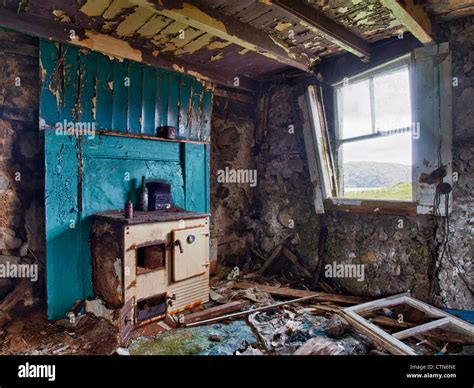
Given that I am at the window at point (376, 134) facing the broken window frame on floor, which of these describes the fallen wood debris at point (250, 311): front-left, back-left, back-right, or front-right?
front-right

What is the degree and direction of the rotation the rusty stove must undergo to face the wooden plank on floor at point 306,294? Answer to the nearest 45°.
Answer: approximately 45° to its left

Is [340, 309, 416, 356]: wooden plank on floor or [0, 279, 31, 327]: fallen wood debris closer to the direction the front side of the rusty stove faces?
the wooden plank on floor

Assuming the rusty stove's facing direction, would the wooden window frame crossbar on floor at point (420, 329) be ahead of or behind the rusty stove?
ahead

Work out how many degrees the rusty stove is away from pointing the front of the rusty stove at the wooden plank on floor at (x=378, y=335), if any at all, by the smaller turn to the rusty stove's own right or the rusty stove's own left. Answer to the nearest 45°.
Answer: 0° — it already faces it

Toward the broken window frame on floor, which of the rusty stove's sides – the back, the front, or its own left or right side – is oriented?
front

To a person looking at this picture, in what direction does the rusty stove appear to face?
facing the viewer and to the right of the viewer

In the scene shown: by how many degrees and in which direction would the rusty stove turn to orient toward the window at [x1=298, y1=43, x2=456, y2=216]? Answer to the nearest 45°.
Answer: approximately 45° to its left
